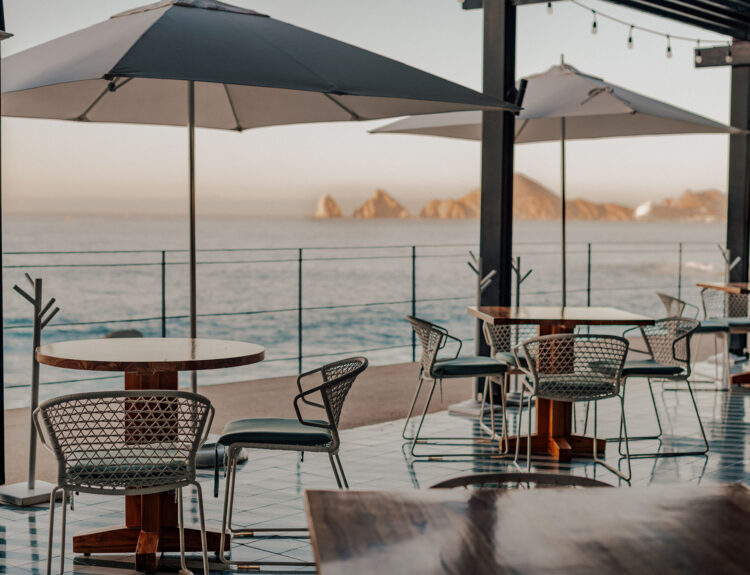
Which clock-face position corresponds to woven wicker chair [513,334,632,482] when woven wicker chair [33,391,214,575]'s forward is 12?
woven wicker chair [513,334,632,482] is roughly at 2 o'clock from woven wicker chair [33,391,214,575].

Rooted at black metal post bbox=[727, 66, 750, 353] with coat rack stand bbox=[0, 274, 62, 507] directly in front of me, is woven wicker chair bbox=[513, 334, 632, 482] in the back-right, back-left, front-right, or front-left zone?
front-left

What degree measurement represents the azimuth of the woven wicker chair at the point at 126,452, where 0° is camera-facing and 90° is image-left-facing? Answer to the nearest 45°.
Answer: approximately 180°

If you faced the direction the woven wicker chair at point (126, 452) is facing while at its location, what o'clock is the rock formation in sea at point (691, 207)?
The rock formation in sea is roughly at 1 o'clock from the woven wicker chair.

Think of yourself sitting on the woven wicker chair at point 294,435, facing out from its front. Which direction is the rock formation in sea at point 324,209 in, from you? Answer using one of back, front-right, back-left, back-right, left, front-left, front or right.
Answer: right

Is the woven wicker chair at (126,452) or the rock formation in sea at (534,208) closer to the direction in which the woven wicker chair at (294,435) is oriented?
the woven wicker chair

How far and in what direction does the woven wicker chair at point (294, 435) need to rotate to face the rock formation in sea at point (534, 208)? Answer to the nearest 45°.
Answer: approximately 90° to its right

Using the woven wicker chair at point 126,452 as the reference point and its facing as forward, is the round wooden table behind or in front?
in front

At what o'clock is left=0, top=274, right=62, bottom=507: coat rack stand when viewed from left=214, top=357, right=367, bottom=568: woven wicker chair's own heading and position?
The coat rack stand is roughly at 1 o'clock from the woven wicker chair.

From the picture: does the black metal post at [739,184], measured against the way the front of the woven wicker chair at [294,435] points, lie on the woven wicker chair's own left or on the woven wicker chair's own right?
on the woven wicker chair's own right

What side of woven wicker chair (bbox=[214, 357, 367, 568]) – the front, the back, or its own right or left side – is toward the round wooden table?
front

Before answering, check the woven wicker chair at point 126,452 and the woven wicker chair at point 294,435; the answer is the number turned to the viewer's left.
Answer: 1

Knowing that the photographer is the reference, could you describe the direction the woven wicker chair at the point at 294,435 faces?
facing to the left of the viewer

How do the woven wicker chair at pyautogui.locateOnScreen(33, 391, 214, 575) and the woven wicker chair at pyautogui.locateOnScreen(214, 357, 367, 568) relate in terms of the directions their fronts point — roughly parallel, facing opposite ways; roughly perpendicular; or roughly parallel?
roughly perpendicular

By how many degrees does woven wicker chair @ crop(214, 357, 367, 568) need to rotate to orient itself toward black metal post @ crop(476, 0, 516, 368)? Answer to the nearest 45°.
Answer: approximately 135° to its right

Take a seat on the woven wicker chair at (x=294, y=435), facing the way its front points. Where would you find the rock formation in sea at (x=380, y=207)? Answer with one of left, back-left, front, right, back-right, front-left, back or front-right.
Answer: right
